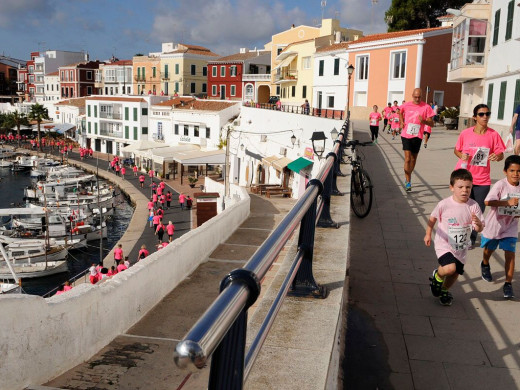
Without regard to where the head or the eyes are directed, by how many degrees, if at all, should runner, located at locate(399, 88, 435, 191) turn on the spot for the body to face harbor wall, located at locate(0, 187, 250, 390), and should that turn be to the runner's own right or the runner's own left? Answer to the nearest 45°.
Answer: approximately 45° to the runner's own right

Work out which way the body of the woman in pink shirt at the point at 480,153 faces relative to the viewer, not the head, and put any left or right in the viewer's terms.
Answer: facing the viewer

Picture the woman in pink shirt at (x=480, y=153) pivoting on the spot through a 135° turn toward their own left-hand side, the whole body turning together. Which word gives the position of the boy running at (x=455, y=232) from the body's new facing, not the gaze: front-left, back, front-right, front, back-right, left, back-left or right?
back-right

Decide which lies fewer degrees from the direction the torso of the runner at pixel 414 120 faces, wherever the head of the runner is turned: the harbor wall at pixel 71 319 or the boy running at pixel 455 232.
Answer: the boy running

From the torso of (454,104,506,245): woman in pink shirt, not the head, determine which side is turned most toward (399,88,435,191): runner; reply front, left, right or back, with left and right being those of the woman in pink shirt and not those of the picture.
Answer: back

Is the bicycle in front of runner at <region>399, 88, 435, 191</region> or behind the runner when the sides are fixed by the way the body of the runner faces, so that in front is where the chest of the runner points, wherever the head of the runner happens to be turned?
in front

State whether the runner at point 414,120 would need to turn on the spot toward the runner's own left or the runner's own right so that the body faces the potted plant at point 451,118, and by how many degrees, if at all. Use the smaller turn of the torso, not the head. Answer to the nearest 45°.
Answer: approximately 180°

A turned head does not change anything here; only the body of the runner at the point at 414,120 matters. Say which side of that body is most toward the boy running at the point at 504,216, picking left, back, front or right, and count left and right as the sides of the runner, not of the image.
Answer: front

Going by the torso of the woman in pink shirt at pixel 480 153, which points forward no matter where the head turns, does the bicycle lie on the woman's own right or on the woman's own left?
on the woman's own right

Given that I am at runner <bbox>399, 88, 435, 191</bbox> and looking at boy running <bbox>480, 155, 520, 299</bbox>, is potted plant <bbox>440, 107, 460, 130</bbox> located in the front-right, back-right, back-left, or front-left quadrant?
back-left

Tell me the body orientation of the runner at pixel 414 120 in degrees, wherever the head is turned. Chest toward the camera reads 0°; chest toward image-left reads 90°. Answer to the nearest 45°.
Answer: approximately 0°

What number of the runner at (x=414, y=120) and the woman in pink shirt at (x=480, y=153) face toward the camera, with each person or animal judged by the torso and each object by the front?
2

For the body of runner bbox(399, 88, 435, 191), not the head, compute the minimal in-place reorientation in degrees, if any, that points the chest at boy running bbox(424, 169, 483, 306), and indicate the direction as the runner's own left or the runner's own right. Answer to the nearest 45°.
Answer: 0° — they already face them

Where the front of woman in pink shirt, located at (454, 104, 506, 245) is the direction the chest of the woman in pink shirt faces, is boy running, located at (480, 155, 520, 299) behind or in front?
in front
